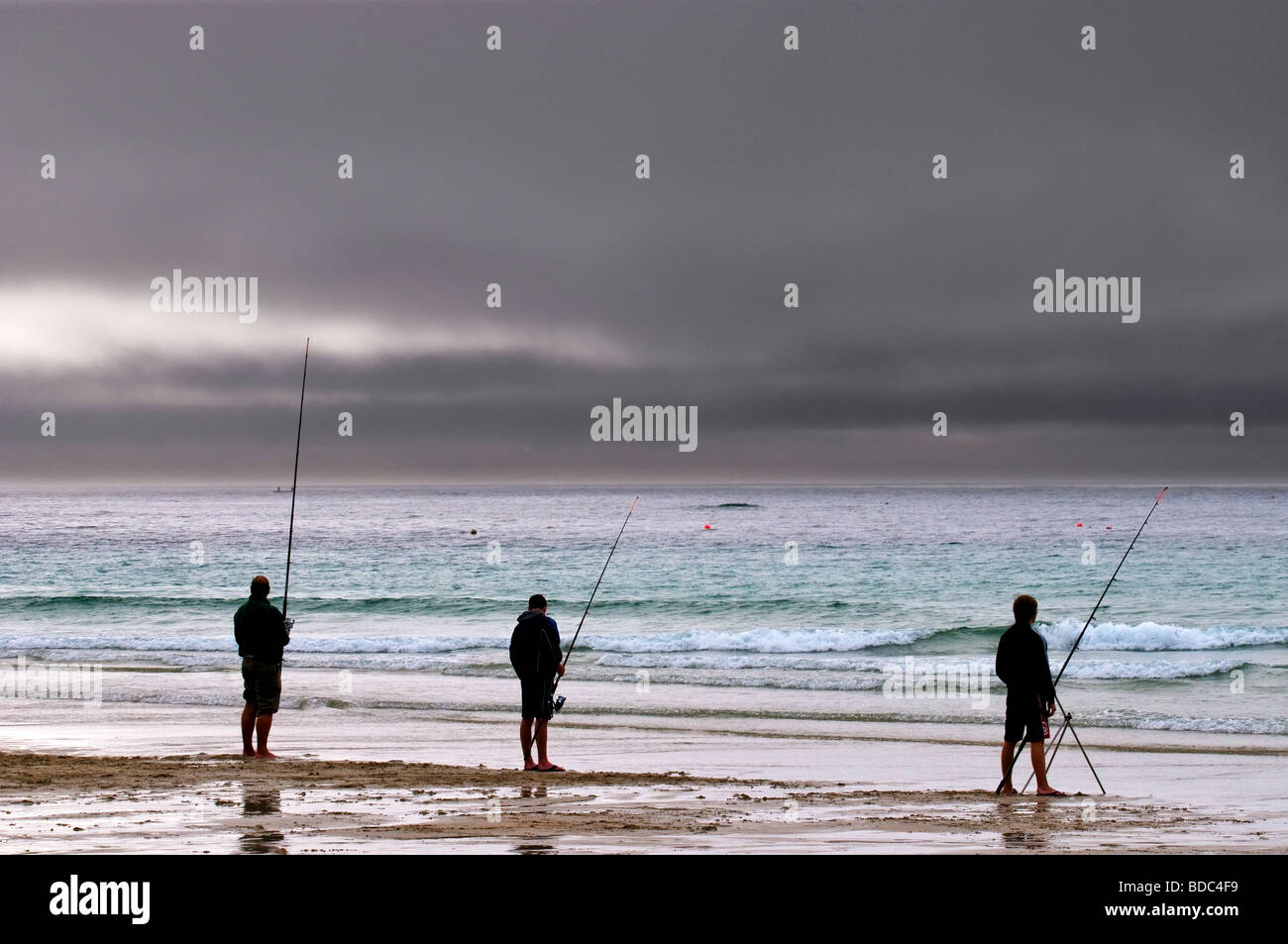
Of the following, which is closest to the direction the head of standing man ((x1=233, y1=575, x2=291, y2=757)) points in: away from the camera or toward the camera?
away from the camera

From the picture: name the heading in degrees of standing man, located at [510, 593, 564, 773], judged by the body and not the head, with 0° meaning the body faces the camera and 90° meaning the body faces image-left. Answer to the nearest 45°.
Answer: approximately 225°

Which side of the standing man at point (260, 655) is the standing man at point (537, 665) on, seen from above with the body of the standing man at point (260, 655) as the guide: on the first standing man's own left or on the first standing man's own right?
on the first standing man's own right

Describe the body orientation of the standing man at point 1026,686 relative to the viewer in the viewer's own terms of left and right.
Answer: facing away from the viewer and to the right of the viewer

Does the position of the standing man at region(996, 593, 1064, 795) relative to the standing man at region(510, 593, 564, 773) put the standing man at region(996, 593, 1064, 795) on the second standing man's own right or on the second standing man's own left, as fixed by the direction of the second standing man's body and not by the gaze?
on the second standing man's own right

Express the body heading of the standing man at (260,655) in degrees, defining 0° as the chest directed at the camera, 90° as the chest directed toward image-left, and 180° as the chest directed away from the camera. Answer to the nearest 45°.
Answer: approximately 225°
